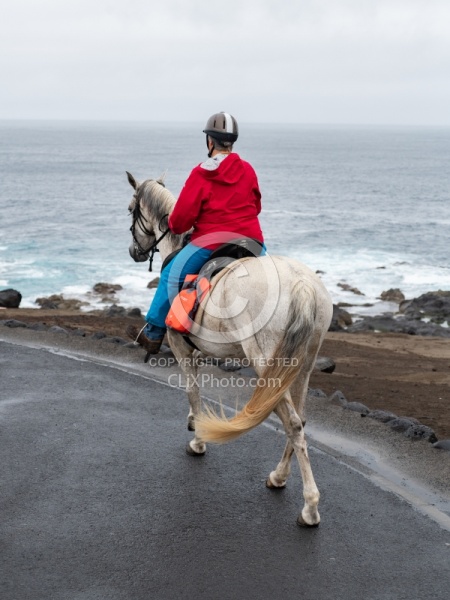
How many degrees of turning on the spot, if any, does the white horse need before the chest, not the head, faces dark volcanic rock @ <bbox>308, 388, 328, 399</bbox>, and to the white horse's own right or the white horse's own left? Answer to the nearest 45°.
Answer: approximately 45° to the white horse's own right

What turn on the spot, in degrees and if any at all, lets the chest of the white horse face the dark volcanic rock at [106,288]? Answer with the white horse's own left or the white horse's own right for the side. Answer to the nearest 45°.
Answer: approximately 45° to the white horse's own right

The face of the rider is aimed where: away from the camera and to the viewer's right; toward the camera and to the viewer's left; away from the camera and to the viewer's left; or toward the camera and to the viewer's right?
away from the camera and to the viewer's left

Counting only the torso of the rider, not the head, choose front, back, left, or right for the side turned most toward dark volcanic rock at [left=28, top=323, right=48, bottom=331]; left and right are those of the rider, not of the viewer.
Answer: front

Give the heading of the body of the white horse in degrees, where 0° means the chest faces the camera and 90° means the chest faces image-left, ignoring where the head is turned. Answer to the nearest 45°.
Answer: approximately 135°

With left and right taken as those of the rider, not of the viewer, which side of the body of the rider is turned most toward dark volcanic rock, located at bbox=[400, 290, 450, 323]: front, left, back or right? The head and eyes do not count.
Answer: right
